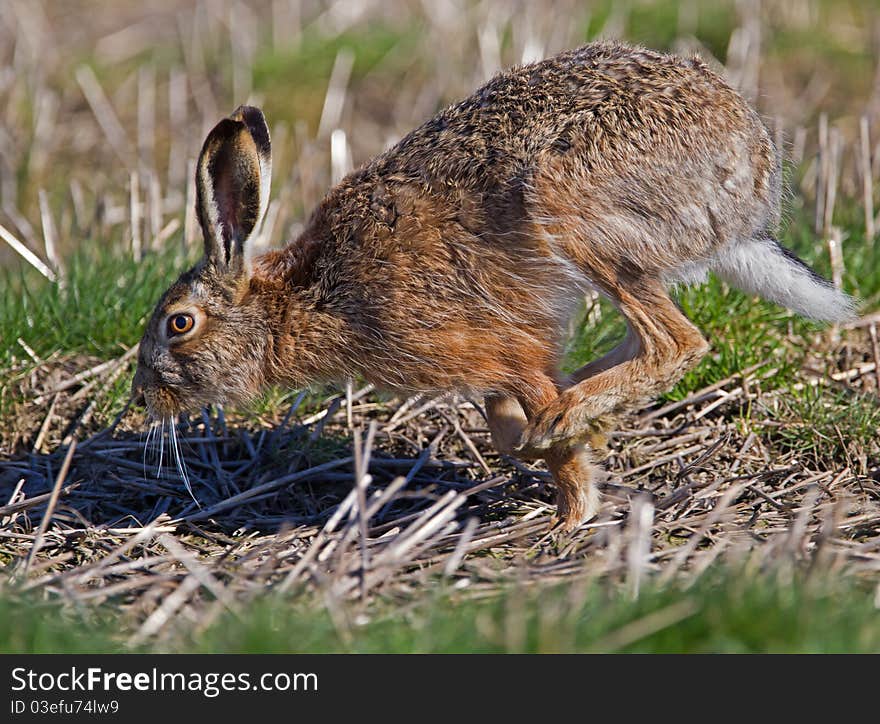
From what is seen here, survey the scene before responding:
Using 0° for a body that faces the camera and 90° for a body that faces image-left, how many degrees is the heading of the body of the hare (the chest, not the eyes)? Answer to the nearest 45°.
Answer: approximately 90°
